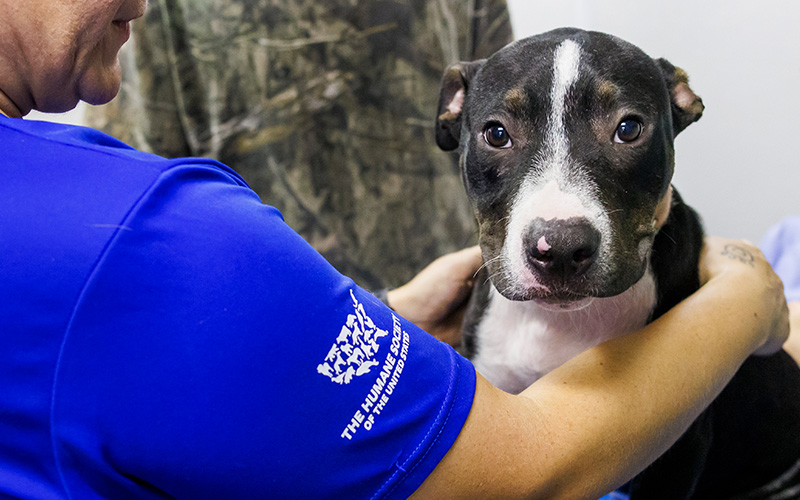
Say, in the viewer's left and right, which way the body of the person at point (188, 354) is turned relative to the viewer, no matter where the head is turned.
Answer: facing away from the viewer and to the right of the viewer

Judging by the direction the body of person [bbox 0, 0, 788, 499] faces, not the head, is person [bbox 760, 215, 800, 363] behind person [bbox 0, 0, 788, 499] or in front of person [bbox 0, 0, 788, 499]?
in front
